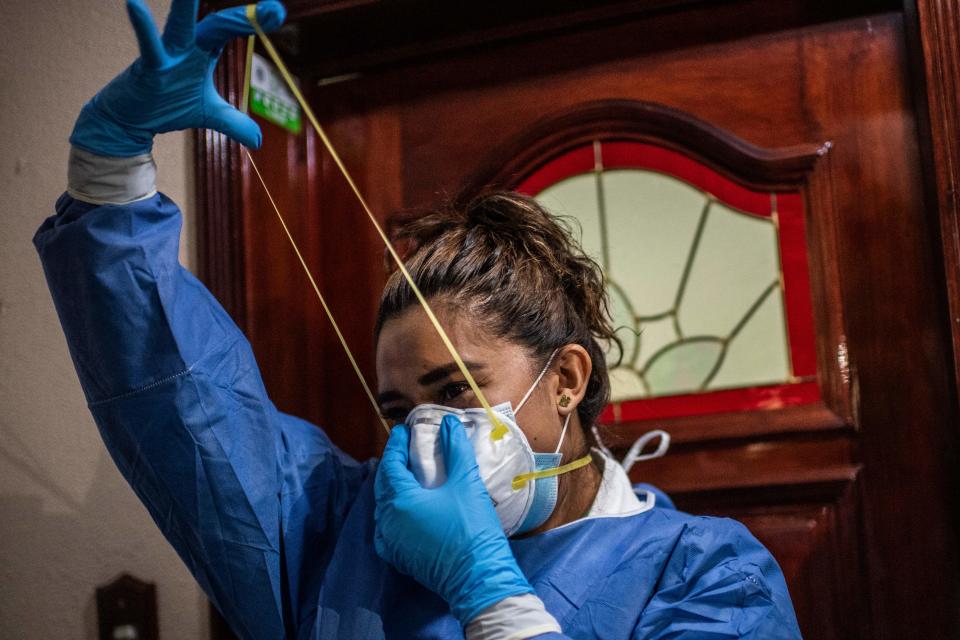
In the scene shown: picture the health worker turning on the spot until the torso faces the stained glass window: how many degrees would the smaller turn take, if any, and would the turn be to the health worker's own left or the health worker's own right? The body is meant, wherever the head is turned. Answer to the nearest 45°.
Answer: approximately 180°

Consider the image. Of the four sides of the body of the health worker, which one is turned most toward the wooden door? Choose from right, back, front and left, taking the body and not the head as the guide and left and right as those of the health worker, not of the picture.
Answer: back

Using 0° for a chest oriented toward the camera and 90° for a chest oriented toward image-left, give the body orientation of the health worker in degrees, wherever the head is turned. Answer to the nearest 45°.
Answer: approximately 45°
